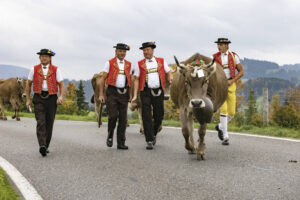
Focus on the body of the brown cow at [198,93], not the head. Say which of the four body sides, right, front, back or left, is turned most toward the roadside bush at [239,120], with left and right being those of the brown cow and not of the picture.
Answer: back

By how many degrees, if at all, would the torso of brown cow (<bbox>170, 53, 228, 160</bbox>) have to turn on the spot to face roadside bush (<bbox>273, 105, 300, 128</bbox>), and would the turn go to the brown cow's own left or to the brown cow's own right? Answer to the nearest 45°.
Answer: approximately 135° to the brown cow's own left

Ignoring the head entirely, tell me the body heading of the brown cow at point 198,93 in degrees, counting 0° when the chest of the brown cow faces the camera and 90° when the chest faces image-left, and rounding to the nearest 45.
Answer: approximately 0°

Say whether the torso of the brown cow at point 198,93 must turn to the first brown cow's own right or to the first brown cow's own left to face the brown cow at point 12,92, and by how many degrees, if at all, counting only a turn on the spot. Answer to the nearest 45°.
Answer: approximately 135° to the first brown cow's own right

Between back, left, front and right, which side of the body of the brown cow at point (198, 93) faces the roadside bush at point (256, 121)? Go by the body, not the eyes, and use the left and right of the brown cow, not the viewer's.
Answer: back
